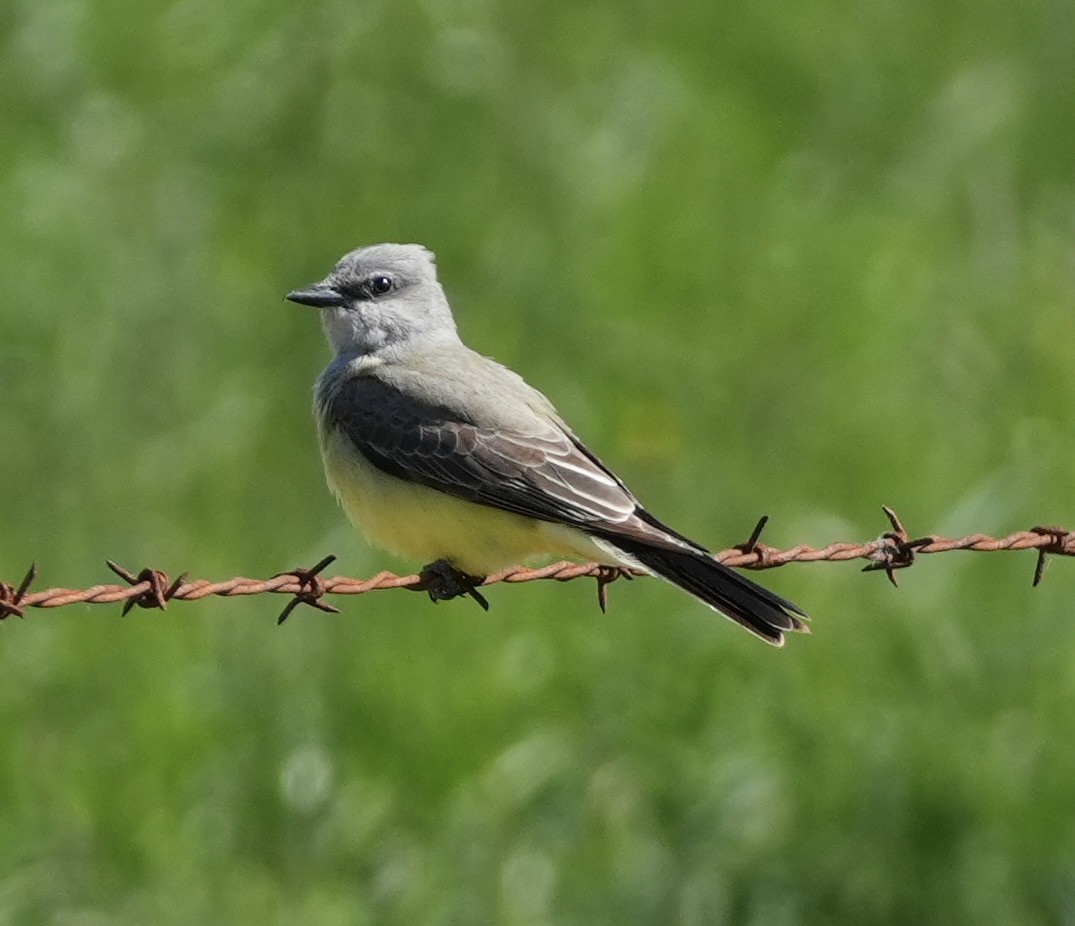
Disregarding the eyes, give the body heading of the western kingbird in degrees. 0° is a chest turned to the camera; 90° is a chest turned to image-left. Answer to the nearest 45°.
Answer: approximately 90°
